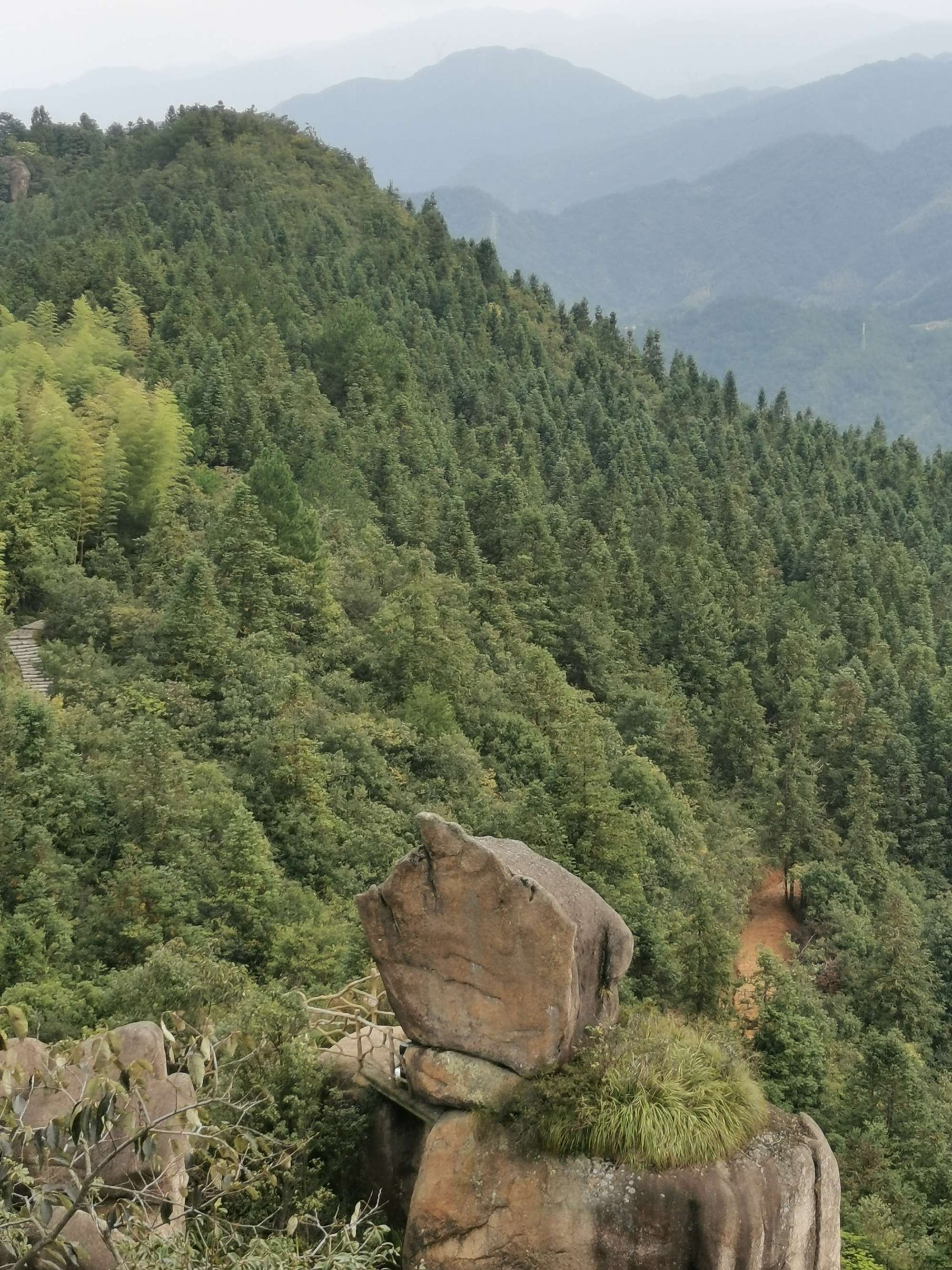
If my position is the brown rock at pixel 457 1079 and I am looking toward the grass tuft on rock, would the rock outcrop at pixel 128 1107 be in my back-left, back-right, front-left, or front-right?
back-right

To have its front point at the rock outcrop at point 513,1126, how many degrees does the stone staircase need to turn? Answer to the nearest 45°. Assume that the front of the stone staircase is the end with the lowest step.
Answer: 0° — it already faces it

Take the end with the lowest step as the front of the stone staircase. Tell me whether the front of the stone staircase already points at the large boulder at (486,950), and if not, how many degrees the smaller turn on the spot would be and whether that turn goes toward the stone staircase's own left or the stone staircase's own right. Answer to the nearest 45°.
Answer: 0° — it already faces it

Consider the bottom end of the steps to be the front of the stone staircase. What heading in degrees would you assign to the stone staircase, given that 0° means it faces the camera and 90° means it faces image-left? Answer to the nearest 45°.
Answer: approximately 0°
